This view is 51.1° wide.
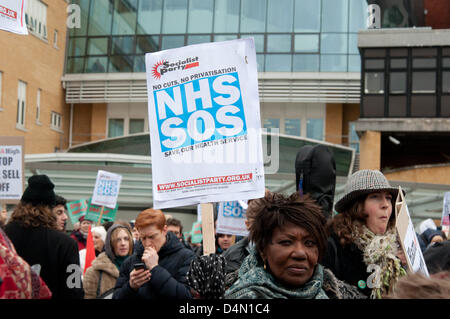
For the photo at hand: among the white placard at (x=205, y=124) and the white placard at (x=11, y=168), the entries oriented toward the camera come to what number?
2

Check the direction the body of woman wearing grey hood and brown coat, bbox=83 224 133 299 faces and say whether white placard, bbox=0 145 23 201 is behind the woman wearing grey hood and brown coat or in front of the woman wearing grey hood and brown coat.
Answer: behind

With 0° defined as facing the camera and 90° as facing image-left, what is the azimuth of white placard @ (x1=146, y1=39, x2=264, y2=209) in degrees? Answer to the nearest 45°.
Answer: approximately 0°

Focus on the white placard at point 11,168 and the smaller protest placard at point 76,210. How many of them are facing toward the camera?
2

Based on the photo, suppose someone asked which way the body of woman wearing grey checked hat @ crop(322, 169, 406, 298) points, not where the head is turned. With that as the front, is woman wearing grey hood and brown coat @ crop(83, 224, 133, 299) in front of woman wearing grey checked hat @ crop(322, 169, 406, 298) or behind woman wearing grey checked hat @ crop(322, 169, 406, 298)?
behind

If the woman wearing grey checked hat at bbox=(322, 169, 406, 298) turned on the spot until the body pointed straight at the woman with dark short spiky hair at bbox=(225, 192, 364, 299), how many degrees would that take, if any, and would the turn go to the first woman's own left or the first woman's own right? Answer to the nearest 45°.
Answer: approximately 90° to the first woman's own right
